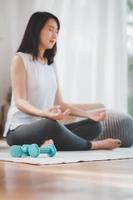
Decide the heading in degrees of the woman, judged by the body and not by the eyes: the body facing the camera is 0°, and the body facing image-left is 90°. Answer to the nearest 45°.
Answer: approximately 315°
